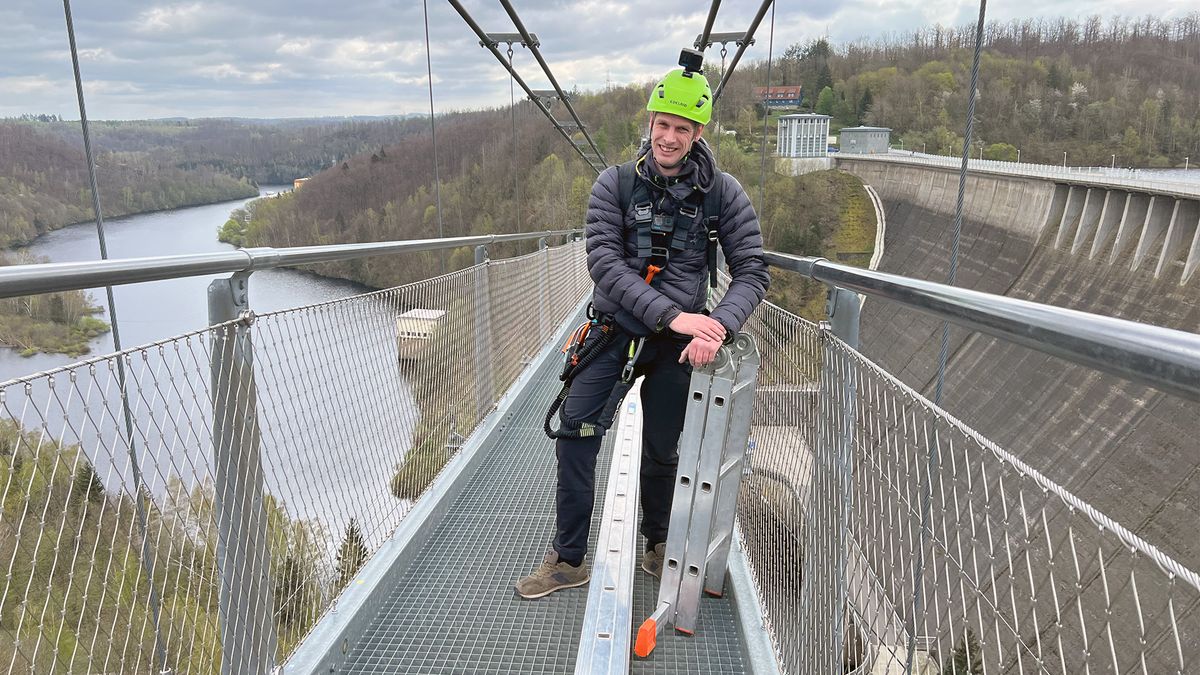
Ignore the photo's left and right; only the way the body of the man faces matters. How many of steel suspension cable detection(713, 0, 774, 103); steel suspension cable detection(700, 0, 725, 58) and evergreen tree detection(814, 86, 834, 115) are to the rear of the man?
3

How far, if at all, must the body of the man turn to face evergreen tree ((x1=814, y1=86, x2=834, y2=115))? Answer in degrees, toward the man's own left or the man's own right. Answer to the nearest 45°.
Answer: approximately 180°

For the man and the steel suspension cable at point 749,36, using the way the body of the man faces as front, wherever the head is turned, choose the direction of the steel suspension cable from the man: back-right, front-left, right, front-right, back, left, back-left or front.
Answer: back

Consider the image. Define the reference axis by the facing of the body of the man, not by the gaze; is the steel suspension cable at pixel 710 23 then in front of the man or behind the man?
behind

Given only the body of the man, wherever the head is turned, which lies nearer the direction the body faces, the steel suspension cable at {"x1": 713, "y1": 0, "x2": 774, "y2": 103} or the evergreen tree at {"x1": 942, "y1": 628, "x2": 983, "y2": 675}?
the evergreen tree

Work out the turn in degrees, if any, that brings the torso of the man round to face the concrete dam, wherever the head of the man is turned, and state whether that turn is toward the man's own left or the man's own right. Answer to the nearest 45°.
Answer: approximately 135° to the man's own left

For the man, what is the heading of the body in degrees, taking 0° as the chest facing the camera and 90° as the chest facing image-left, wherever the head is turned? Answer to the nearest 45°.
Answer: approximately 0°
